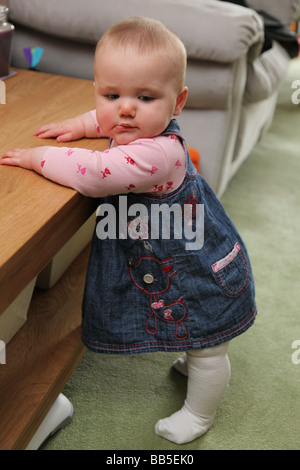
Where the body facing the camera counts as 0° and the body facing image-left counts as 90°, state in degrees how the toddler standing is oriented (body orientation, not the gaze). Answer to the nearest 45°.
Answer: approximately 45°
